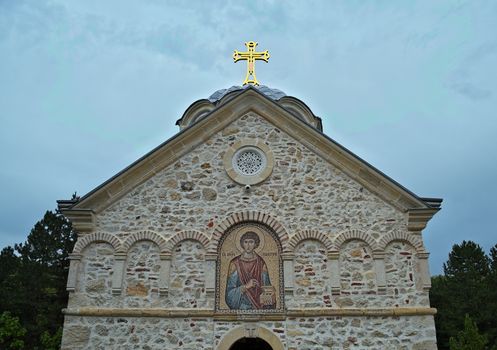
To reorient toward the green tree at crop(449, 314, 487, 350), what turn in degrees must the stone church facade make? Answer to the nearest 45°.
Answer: approximately 135° to its left

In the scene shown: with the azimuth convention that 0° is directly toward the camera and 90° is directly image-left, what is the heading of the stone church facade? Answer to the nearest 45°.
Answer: approximately 0°

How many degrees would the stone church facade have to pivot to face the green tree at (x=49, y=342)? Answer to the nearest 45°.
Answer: approximately 135° to its right

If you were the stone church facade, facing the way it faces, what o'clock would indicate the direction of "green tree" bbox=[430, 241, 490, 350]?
The green tree is roughly at 7 o'clock from the stone church facade.

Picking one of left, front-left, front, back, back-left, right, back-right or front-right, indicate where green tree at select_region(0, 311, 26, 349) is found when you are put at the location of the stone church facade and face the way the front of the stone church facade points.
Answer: back-right

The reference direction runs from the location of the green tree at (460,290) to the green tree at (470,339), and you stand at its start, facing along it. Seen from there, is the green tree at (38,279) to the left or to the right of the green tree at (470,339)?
right

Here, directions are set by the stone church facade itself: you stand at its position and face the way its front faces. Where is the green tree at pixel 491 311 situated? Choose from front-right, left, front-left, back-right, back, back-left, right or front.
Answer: back-left
